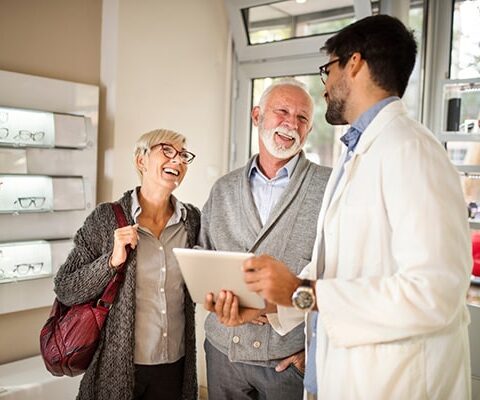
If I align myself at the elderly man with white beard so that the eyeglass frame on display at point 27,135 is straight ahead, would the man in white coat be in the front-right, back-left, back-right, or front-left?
back-left

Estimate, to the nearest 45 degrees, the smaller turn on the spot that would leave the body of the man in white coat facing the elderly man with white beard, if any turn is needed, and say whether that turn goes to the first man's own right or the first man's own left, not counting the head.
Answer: approximately 45° to the first man's own right

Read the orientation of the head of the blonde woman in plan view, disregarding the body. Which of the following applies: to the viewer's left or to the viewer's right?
to the viewer's right

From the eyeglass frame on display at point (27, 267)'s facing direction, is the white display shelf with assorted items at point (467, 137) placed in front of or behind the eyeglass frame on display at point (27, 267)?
in front

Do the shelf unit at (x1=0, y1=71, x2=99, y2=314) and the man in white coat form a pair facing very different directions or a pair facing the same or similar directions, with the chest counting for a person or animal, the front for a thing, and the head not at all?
very different directions

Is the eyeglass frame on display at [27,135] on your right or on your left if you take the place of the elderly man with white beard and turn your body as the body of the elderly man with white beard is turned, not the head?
on your right

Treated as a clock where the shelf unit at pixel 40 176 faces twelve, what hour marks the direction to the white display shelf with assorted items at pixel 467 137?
The white display shelf with assorted items is roughly at 11 o'clock from the shelf unit.

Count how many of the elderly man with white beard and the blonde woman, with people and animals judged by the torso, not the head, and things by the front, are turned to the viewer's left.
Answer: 0

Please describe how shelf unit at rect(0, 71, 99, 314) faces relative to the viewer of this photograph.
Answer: facing the viewer and to the right of the viewer

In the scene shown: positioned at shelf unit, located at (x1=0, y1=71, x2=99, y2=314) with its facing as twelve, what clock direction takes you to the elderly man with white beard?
The elderly man with white beard is roughly at 12 o'clock from the shelf unit.

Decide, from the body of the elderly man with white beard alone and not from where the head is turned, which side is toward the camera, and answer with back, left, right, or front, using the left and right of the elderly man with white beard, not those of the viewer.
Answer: front

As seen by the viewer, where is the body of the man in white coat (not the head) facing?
to the viewer's left

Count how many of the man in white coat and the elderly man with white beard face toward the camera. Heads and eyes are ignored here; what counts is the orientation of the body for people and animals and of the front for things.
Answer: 1

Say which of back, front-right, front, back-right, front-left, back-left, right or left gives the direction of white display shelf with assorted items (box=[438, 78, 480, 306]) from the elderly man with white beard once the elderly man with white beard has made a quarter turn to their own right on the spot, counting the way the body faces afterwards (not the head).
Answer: back-right
